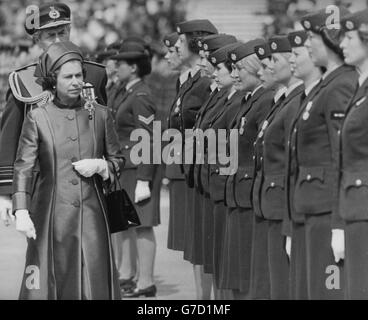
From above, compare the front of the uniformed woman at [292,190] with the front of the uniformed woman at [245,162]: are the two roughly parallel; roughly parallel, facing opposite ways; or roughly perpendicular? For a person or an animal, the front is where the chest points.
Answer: roughly parallel

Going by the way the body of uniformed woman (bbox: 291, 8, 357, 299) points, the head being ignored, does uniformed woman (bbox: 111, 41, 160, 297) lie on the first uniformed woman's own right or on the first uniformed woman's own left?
on the first uniformed woman's own right

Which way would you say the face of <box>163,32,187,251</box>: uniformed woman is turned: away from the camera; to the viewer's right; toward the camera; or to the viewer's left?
to the viewer's left

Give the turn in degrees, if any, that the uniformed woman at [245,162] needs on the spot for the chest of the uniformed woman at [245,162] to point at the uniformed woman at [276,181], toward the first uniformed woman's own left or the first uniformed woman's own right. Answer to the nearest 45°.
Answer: approximately 45° to the first uniformed woman's own left

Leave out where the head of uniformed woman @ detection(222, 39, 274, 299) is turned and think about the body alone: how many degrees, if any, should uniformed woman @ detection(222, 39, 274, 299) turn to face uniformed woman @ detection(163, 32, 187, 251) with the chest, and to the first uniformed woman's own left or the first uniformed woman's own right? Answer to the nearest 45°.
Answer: approximately 135° to the first uniformed woman's own right

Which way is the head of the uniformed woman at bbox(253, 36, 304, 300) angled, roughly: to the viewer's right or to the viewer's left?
to the viewer's left

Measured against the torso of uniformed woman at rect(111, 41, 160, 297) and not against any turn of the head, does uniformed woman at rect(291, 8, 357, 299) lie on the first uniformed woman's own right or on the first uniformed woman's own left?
on the first uniformed woman's own left

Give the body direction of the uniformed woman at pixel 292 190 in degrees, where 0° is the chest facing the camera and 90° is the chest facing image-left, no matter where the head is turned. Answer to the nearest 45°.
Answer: approximately 45°

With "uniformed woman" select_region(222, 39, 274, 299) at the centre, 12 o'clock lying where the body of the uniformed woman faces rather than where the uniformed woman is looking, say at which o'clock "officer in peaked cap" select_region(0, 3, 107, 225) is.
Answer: The officer in peaked cap is roughly at 1 o'clock from the uniformed woman.

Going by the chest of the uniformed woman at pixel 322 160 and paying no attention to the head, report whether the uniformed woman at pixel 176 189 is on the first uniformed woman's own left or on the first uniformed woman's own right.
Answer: on the first uniformed woman's own right

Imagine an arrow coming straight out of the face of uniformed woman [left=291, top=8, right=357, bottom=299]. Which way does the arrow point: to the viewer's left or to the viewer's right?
to the viewer's left

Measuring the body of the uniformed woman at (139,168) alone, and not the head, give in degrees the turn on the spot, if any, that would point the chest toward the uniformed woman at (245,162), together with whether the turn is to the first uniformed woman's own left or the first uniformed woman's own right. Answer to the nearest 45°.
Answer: approximately 90° to the first uniformed woman's own left

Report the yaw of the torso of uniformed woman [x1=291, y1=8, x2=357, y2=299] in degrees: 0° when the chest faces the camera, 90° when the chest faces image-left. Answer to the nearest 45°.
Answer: approximately 90°
